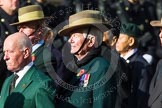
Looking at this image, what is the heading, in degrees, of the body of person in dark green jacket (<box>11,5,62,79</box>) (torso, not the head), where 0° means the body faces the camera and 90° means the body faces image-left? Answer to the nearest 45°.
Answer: approximately 45°

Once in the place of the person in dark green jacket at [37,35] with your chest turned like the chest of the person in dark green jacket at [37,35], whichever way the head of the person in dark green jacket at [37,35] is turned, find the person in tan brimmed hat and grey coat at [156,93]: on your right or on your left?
on your left

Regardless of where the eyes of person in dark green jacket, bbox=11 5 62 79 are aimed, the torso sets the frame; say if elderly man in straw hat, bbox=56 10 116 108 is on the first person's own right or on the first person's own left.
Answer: on the first person's own left
